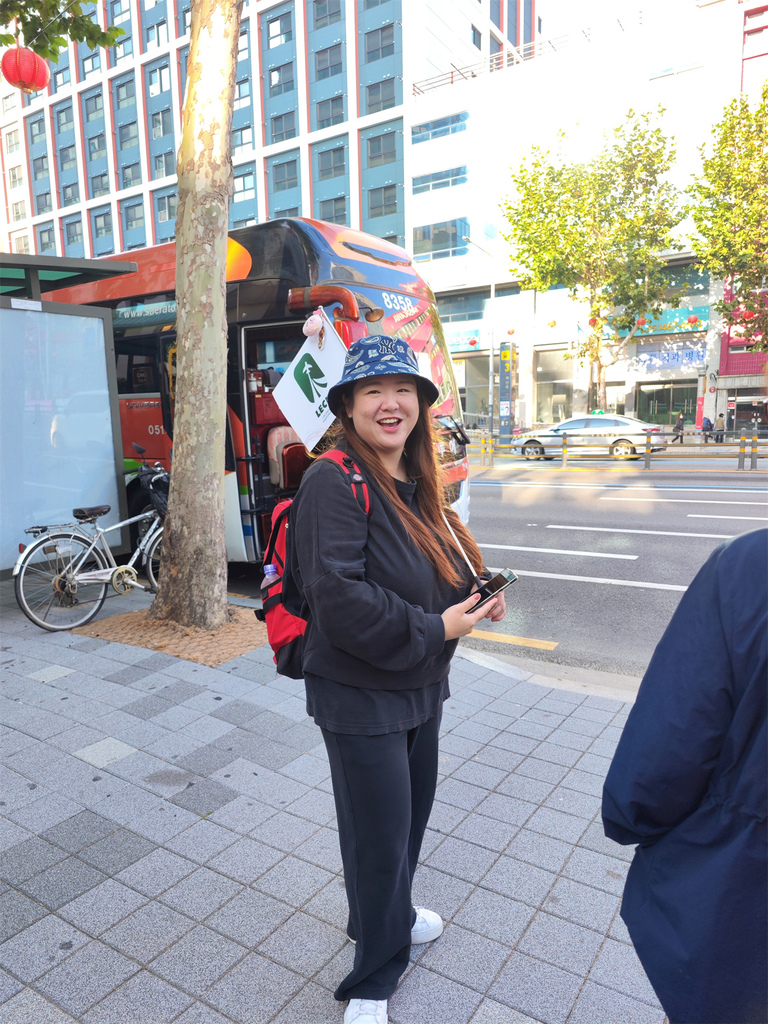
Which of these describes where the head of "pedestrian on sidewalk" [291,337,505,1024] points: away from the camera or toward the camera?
toward the camera

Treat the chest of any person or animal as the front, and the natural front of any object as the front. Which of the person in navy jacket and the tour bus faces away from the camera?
the person in navy jacket

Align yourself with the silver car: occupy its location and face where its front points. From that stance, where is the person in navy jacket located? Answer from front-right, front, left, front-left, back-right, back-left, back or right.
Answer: left

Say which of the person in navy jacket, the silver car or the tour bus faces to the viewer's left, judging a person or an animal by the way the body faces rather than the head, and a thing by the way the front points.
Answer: the silver car

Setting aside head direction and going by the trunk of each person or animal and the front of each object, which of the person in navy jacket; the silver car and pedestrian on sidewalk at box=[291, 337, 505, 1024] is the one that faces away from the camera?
the person in navy jacket

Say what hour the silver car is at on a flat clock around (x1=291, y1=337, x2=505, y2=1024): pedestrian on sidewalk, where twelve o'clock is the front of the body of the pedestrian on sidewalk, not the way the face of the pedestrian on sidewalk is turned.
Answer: The silver car is roughly at 8 o'clock from the pedestrian on sidewalk.

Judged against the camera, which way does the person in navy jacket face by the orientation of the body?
away from the camera

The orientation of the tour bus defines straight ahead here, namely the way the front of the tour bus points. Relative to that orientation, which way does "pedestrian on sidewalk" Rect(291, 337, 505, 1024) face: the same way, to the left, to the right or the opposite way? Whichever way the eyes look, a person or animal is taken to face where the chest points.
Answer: the same way

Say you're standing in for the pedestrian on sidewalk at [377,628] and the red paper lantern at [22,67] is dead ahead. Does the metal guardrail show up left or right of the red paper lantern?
right

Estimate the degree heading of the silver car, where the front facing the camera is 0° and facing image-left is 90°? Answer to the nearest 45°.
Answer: approximately 90°

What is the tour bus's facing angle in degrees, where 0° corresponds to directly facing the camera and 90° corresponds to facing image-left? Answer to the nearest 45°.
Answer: approximately 315°

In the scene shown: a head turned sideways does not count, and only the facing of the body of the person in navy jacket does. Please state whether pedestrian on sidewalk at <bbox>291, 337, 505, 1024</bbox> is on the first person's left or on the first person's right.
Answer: on the first person's left

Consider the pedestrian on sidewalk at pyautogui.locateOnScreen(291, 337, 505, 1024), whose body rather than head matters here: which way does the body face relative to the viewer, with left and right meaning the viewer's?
facing the viewer and to the right of the viewer

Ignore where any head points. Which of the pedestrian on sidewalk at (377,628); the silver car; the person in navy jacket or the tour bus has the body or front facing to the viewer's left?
the silver car

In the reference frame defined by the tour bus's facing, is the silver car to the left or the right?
on its left
